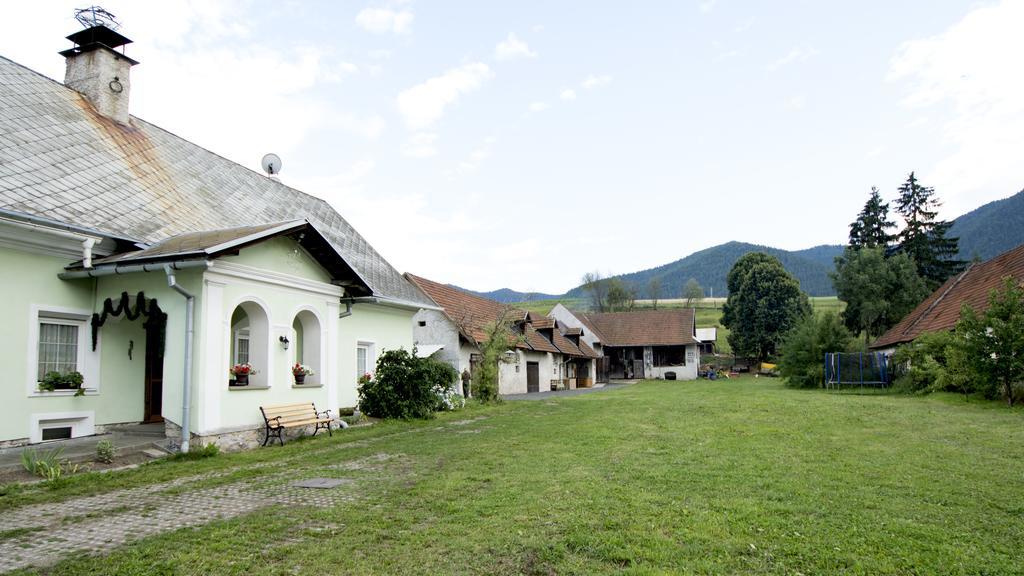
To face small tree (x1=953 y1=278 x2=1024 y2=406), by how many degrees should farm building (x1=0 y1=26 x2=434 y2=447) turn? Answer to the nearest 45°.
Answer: approximately 45° to its left

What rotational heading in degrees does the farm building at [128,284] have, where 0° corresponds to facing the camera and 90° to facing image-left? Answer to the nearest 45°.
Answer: approximately 315°

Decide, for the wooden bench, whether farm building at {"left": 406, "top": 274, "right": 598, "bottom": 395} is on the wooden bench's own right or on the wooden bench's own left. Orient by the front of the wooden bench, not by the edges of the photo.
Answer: on the wooden bench's own left

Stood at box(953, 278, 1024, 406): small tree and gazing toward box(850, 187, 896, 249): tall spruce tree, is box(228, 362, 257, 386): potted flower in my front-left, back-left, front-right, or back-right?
back-left

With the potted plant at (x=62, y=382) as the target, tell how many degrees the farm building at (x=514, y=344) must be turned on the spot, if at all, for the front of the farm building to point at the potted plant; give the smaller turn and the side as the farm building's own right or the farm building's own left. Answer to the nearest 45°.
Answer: approximately 45° to the farm building's own right
